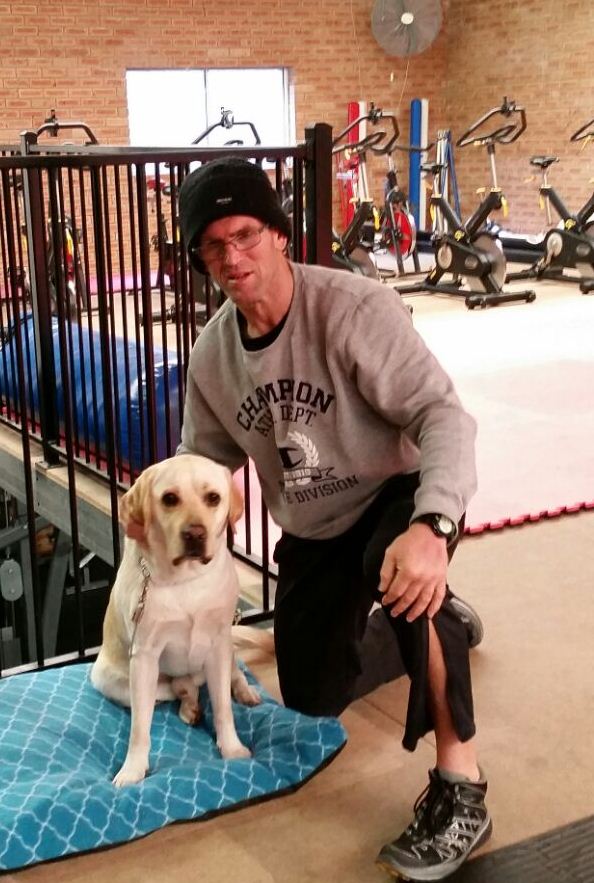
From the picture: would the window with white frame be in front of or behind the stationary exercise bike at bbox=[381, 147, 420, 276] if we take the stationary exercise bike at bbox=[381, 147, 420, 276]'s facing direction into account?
behind

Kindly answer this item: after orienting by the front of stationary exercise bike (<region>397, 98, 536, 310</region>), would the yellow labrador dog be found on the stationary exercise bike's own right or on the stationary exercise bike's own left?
on the stationary exercise bike's own right

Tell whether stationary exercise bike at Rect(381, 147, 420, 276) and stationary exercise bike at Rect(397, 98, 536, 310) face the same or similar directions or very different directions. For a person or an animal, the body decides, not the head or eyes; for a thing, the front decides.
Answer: same or similar directions

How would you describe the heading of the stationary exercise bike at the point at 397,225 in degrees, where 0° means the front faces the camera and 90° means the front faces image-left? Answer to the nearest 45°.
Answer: approximately 315°

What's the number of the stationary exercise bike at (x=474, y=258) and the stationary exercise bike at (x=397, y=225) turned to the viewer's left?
0

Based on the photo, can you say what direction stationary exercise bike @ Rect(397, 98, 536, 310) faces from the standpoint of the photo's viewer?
facing the viewer and to the right of the viewer

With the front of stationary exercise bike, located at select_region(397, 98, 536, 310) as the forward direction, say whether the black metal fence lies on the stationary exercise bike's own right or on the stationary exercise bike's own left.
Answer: on the stationary exercise bike's own right

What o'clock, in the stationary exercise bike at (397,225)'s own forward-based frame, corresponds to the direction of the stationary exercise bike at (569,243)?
the stationary exercise bike at (569,243) is roughly at 11 o'clock from the stationary exercise bike at (397,225).

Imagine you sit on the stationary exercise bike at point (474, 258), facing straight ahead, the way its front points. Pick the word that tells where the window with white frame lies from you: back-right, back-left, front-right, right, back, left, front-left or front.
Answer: back
